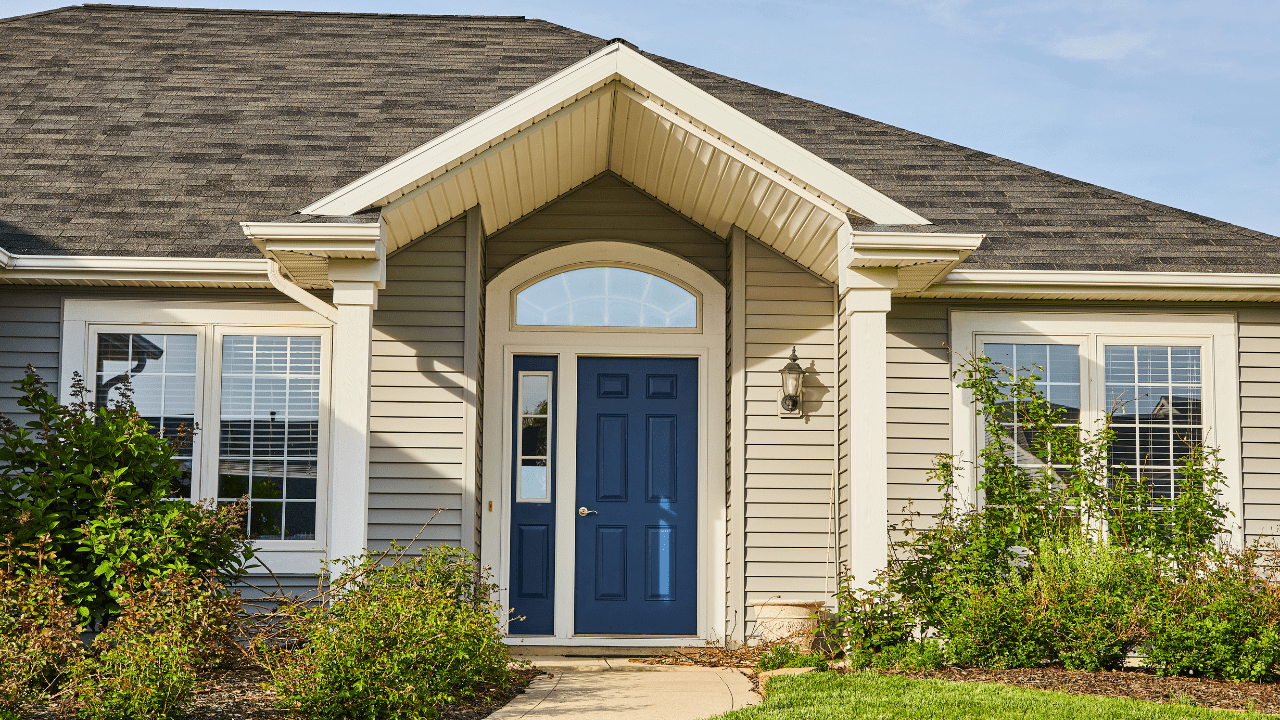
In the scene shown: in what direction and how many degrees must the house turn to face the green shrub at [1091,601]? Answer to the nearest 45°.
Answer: approximately 45° to its left

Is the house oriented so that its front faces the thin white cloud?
no

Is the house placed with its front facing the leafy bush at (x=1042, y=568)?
no

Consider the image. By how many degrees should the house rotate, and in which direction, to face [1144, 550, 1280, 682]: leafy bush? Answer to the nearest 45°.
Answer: approximately 45° to its left

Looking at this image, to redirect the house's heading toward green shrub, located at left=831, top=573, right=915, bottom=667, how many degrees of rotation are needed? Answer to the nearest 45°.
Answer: approximately 45° to its left

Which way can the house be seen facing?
toward the camera

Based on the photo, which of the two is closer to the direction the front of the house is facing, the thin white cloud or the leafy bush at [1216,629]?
the leafy bush

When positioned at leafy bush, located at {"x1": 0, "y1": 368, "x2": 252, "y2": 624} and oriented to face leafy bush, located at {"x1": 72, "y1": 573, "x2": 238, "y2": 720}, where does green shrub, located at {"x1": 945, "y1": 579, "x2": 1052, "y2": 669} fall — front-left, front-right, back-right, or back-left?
front-left

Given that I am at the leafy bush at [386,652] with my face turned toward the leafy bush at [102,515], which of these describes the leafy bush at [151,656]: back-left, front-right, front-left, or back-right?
front-left

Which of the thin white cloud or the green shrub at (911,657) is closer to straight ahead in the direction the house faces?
the green shrub
